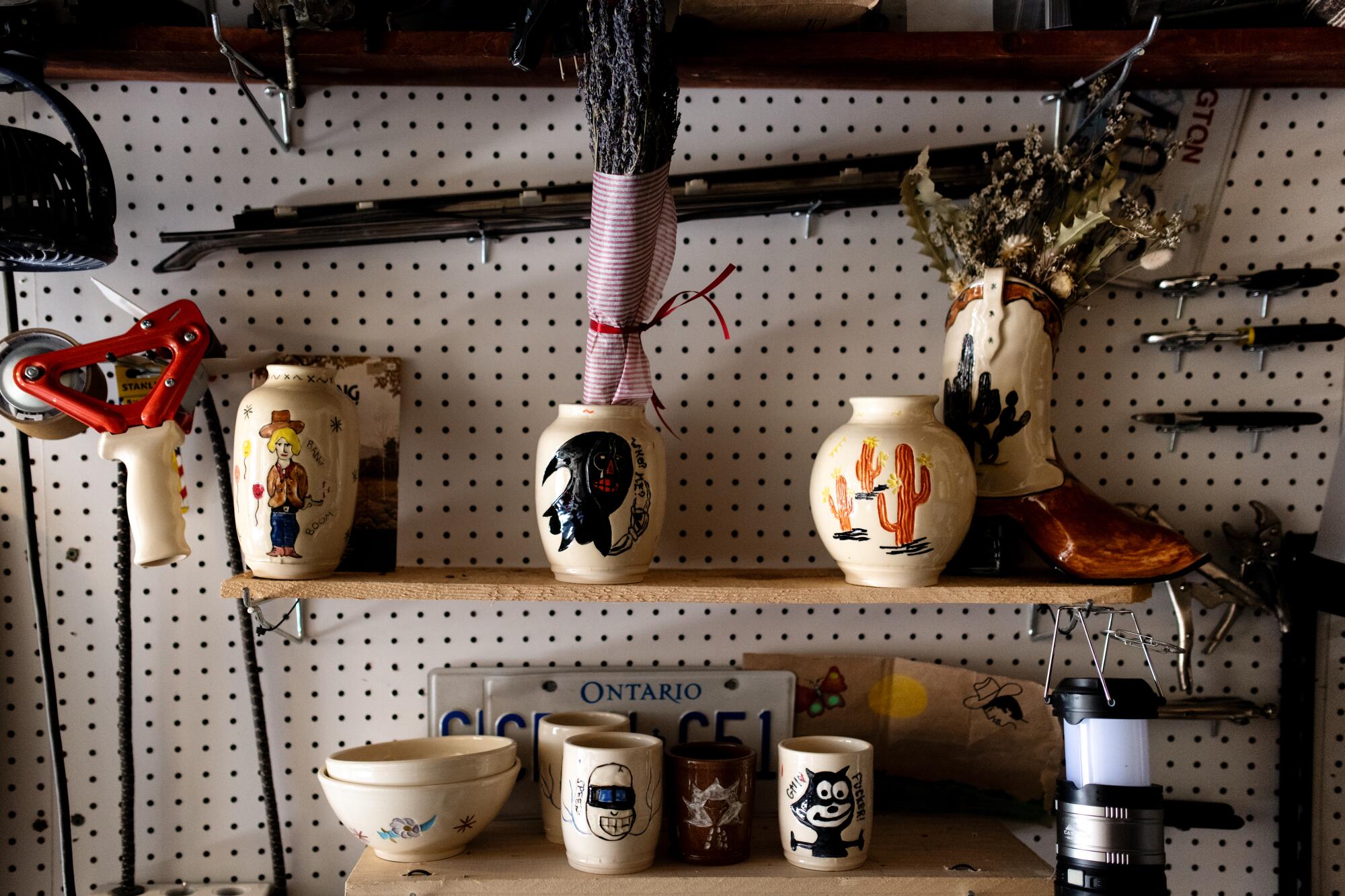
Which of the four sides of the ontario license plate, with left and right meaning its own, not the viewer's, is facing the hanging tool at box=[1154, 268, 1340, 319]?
left

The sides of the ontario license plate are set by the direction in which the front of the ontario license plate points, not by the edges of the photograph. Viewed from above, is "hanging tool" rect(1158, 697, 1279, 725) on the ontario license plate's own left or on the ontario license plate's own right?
on the ontario license plate's own left

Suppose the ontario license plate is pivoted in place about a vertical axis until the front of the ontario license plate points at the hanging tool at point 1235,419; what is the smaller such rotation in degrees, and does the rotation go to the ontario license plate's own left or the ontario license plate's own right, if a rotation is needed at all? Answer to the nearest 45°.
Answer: approximately 90° to the ontario license plate's own left

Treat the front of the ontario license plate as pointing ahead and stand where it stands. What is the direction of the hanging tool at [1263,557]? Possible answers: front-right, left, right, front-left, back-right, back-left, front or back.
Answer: left

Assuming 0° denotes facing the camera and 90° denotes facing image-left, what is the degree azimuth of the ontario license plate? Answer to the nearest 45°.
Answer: approximately 0°
